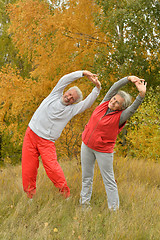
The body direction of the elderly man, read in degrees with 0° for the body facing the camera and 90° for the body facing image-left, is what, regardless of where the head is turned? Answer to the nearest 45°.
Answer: approximately 0°

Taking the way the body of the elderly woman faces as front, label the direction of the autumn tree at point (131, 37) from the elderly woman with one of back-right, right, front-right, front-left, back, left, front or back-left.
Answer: back-right

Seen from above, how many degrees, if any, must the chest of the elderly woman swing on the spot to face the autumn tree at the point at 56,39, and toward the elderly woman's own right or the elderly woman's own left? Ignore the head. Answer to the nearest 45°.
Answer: approximately 135° to the elderly woman's own right

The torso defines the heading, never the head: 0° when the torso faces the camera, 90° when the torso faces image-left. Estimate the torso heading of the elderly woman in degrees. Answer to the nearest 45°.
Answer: approximately 45°

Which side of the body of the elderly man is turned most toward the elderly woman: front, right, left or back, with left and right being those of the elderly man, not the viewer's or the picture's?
left

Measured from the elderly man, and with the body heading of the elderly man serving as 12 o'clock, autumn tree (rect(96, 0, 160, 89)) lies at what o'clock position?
The autumn tree is roughly at 7 o'clock from the elderly man.

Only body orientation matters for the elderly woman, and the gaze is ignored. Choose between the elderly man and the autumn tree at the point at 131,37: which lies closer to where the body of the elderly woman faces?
the elderly man

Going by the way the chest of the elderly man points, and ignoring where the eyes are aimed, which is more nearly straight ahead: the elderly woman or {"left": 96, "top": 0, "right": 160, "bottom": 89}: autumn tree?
the elderly woman

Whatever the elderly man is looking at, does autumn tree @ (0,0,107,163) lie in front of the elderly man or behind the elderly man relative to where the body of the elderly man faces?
behind
